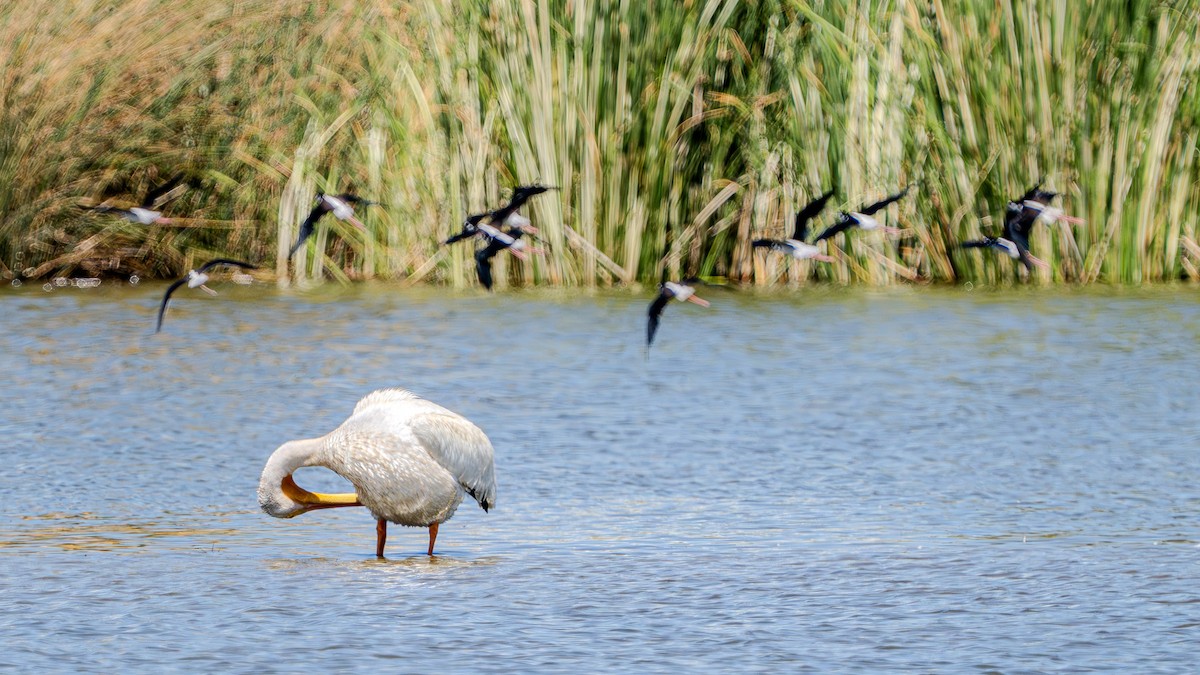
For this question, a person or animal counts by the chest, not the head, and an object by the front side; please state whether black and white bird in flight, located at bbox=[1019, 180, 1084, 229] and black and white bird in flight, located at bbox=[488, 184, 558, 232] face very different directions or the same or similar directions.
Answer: same or similar directions

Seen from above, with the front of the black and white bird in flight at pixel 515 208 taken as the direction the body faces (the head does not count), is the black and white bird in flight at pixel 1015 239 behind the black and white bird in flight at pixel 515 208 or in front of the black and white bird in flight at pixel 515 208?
behind

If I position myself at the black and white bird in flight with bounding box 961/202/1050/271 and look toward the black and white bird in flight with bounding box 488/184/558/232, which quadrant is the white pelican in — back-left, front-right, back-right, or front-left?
front-left

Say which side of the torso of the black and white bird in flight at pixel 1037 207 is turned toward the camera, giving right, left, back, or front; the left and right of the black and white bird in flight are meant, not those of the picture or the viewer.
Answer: left

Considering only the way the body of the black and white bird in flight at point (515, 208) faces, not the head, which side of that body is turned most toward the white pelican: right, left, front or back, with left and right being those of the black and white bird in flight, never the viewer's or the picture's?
left

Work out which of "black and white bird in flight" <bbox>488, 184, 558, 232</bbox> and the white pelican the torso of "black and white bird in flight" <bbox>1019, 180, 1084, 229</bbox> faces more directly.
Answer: the black and white bird in flight

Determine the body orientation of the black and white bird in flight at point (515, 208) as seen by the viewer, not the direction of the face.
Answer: to the viewer's left
